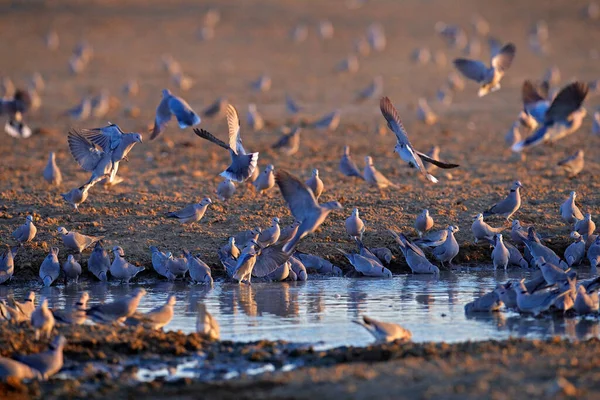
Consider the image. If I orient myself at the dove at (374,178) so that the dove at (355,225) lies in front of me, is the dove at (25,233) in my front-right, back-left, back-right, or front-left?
front-right

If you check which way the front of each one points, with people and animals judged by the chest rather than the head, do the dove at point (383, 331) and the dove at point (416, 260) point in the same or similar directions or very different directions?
same or similar directions

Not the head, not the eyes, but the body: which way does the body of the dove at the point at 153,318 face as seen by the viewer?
to the viewer's right

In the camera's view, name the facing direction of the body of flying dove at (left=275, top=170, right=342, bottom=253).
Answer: to the viewer's right

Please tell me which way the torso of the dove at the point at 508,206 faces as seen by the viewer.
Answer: to the viewer's right
